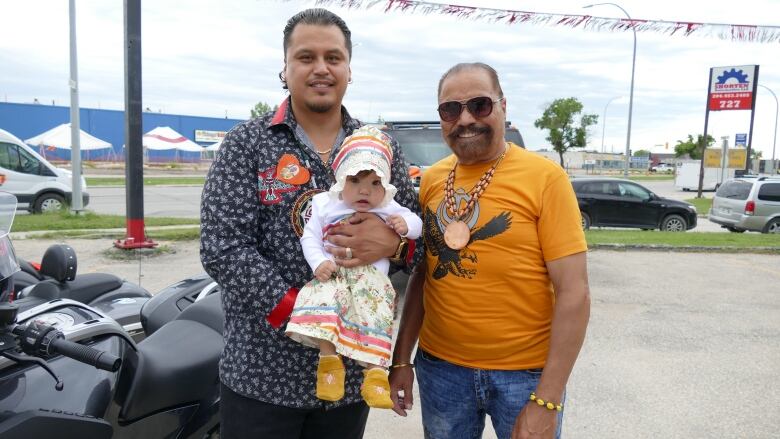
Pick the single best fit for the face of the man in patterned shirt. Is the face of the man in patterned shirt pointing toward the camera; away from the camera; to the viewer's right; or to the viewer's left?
toward the camera

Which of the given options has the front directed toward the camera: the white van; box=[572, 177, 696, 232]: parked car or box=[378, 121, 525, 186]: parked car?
box=[378, 121, 525, 186]: parked car

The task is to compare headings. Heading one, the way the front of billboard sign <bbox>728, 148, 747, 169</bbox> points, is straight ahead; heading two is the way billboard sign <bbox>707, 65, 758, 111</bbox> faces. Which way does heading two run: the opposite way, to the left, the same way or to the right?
the same way

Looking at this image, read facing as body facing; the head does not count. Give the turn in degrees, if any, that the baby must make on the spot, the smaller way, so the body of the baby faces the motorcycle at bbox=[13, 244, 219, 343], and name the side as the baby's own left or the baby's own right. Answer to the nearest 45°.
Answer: approximately 135° to the baby's own right

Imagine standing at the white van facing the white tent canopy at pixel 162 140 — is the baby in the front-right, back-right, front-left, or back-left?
back-right

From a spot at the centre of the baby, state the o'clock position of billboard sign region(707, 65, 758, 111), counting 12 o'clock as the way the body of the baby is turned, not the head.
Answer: The billboard sign is roughly at 7 o'clock from the baby.

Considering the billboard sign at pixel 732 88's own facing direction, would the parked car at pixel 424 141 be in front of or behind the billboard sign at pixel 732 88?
in front

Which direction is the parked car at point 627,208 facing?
to the viewer's right

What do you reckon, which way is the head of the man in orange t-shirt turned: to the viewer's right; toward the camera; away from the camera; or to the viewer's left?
toward the camera

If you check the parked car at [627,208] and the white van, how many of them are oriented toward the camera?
0

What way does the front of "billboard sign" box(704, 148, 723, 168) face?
toward the camera

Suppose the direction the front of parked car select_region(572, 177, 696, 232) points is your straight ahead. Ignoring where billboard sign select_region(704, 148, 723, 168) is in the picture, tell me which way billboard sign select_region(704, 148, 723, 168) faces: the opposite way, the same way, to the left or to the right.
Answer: to the right

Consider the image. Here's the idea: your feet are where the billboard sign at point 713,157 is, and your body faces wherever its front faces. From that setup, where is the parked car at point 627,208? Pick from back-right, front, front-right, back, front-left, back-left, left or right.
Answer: front

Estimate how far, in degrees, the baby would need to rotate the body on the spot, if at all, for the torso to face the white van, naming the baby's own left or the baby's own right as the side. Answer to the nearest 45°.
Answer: approximately 135° to the baby's own right

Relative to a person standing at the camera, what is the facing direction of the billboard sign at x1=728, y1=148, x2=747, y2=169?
facing the viewer

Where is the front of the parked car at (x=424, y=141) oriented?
toward the camera

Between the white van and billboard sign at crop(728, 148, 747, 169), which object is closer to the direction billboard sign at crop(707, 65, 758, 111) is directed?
the white van
